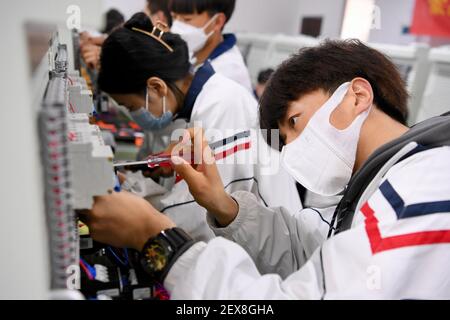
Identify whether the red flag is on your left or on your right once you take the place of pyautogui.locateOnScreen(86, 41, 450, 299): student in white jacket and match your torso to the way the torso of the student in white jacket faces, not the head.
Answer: on your right

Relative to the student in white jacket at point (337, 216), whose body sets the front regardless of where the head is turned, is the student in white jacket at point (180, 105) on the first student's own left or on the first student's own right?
on the first student's own right

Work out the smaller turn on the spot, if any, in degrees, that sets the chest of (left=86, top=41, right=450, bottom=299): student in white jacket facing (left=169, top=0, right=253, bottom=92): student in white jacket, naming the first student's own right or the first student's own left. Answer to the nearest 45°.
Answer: approximately 90° to the first student's own right

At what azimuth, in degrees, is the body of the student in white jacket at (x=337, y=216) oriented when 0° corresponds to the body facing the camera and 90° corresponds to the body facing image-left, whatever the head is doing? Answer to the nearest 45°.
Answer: approximately 90°
